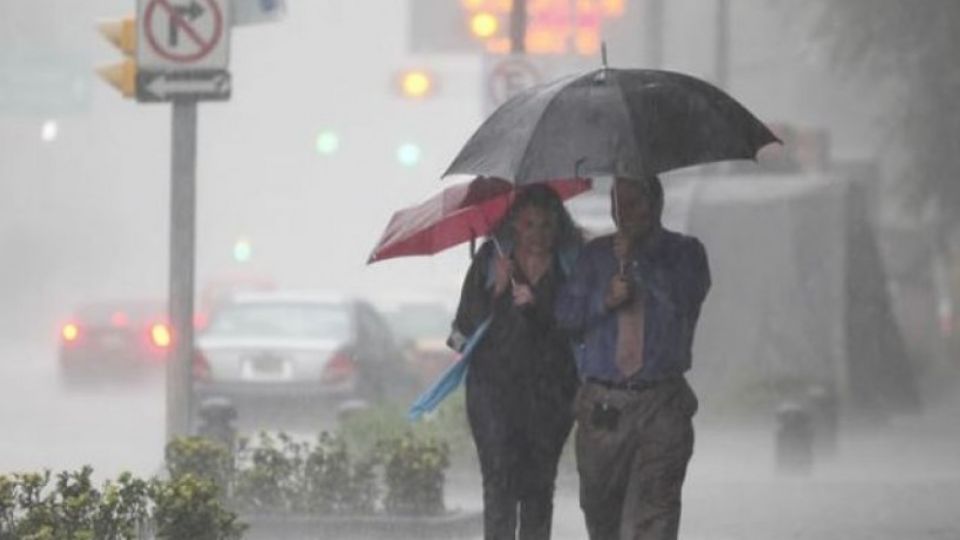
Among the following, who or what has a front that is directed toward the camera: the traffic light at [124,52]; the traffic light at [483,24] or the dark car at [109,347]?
the traffic light at [483,24]

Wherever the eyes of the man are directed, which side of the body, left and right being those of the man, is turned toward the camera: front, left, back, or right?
front

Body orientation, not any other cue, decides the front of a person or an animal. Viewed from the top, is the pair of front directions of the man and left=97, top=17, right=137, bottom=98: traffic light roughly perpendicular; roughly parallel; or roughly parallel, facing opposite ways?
roughly perpendicular

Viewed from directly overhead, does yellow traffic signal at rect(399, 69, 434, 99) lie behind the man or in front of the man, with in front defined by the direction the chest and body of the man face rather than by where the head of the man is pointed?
behind

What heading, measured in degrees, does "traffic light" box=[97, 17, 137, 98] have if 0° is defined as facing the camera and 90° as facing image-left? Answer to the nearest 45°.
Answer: approximately 90°

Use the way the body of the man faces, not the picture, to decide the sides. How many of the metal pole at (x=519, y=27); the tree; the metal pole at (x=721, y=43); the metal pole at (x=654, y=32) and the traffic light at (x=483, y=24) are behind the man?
5

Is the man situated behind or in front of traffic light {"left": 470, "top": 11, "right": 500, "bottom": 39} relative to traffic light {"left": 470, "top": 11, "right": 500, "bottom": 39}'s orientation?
in front

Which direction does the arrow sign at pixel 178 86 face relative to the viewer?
toward the camera

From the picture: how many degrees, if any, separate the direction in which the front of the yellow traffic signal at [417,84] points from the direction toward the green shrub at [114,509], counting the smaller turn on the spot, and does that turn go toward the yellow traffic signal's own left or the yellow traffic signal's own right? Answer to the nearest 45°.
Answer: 0° — it already faces it

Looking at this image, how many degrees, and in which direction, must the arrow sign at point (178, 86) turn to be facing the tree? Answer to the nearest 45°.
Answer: approximately 135° to its left

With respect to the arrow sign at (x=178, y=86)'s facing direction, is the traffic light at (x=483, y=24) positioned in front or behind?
behind

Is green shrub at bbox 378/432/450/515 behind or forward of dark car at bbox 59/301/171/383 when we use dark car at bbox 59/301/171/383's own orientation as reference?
behind

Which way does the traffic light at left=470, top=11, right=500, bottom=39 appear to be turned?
toward the camera

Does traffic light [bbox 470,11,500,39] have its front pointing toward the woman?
yes

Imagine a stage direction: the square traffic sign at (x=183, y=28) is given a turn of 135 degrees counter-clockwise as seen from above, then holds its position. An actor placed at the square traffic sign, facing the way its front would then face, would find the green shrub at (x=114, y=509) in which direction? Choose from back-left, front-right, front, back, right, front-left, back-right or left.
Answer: back-right

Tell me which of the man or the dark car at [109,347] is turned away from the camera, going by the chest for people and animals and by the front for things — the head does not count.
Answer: the dark car
